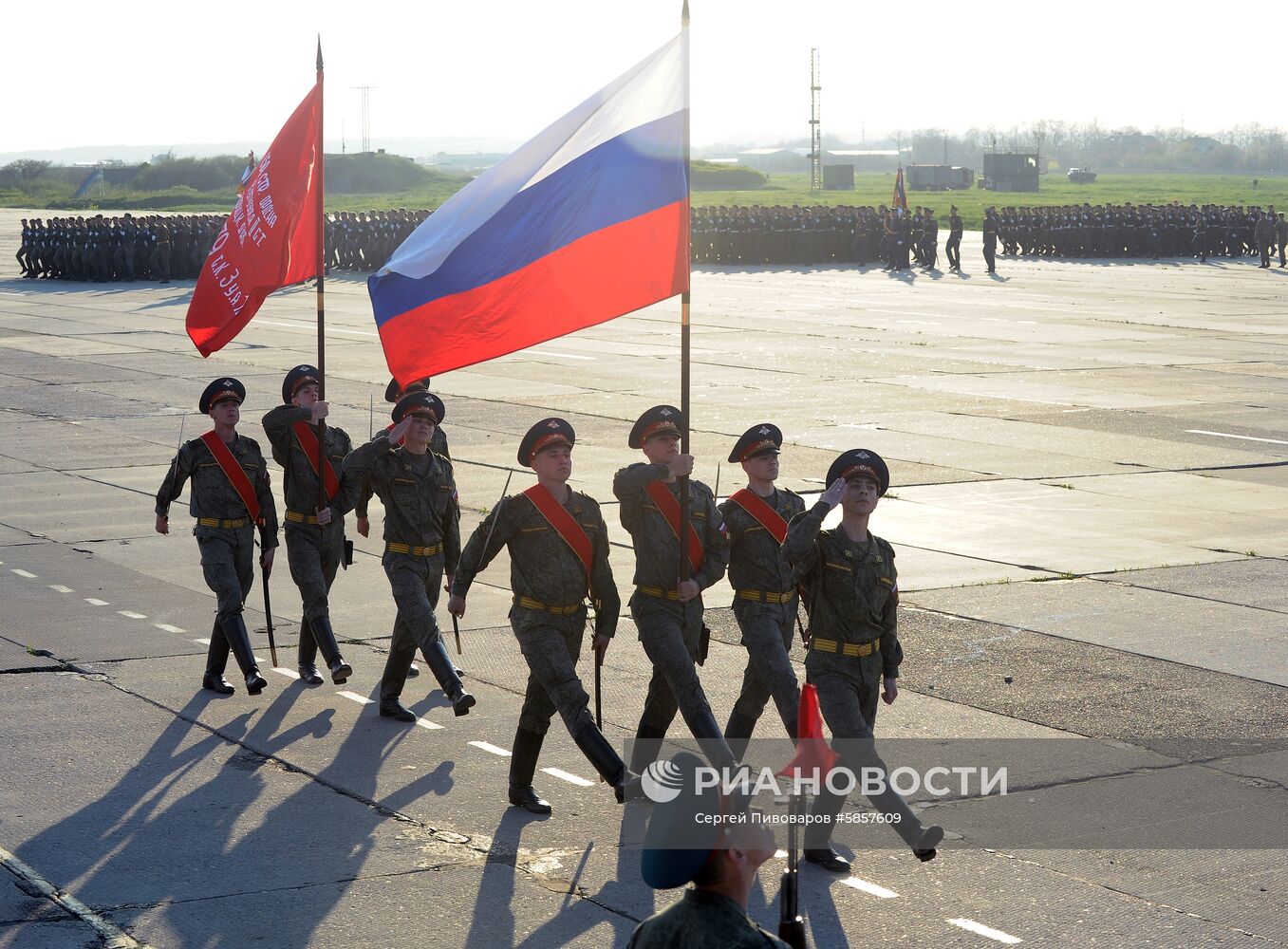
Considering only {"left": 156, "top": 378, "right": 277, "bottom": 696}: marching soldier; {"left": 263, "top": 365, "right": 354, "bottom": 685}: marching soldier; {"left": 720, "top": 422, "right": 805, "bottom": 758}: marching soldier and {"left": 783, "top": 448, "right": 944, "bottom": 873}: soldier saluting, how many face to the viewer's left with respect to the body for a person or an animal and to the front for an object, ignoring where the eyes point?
0

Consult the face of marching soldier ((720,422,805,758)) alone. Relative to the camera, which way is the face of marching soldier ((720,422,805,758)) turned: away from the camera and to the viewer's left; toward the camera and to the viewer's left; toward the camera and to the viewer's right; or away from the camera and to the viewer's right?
toward the camera and to the viewer's right

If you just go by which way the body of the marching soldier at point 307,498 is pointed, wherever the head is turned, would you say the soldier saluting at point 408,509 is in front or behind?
in front

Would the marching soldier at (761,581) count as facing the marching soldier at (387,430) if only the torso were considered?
no

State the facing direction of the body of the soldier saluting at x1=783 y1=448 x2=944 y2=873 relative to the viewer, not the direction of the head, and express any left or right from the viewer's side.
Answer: facing the viewer and to the right of the viewer

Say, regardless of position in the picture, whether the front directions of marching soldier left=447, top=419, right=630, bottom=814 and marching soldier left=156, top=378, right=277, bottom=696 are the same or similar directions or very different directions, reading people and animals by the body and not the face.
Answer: same or similar directions

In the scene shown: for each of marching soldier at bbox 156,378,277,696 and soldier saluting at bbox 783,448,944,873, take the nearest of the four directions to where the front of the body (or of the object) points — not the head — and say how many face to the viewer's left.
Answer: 0

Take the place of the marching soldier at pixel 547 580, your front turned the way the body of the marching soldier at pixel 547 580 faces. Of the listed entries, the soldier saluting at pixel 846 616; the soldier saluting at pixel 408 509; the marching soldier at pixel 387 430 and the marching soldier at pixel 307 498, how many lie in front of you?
1

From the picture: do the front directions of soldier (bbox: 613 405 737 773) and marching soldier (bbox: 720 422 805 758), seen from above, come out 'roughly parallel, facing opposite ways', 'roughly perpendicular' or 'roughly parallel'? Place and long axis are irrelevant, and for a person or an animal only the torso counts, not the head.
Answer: roughly parallel

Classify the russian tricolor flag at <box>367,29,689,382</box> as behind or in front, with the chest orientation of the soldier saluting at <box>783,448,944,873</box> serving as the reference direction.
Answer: behind

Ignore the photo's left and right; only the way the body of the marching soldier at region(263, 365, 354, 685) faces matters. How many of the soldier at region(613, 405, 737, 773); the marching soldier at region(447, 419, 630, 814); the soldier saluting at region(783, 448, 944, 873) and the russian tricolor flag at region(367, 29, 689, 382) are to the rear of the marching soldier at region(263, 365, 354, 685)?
0

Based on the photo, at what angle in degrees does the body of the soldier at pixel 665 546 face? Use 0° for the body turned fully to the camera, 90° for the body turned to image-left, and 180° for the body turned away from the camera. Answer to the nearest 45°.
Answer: approximately 315°

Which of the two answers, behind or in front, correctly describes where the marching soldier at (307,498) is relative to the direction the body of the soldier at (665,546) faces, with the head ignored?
behind

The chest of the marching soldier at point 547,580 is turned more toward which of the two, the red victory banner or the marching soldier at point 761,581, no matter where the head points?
the marching soldier
